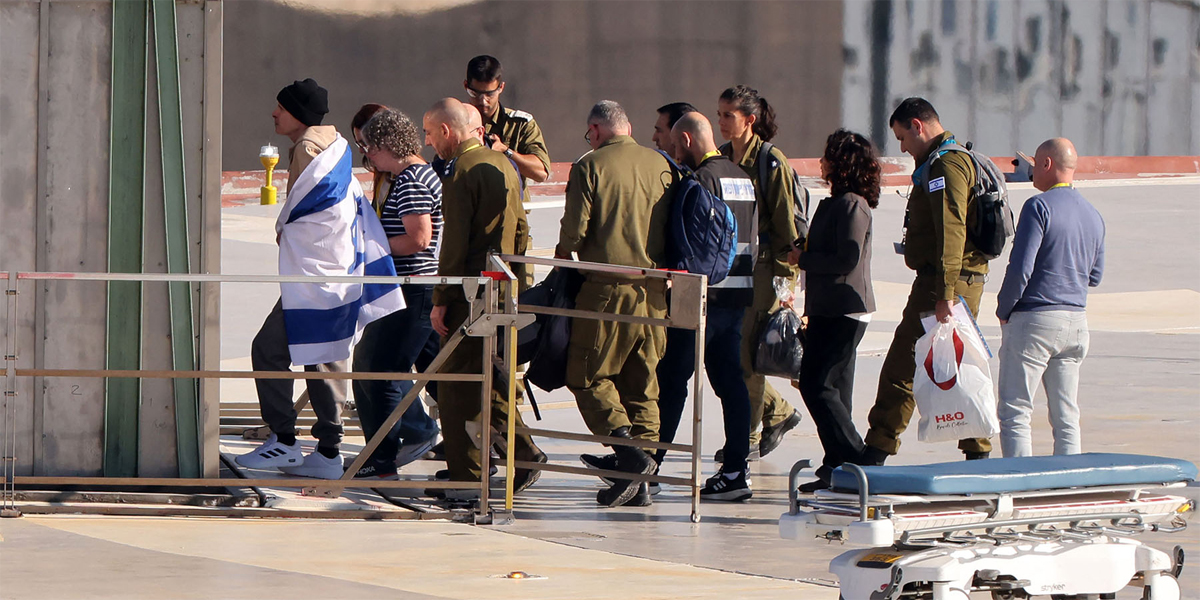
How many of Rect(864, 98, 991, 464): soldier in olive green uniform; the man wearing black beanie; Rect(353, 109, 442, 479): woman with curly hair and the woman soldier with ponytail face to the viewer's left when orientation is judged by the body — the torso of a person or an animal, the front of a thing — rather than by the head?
4

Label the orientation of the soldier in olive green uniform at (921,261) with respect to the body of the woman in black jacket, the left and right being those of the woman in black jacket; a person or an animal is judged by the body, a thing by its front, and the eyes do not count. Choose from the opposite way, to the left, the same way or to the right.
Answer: the same way

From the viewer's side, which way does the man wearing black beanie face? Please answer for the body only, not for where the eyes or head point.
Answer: to the viewer's left

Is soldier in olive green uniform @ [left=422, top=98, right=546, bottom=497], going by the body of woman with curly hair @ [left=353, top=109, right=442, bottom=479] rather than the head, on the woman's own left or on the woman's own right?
on the woman's own left

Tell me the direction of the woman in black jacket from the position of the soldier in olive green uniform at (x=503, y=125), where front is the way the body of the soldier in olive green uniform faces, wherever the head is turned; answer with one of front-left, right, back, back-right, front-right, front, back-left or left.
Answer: left

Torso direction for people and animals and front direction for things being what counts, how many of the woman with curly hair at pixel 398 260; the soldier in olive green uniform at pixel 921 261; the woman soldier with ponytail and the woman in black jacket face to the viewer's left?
4

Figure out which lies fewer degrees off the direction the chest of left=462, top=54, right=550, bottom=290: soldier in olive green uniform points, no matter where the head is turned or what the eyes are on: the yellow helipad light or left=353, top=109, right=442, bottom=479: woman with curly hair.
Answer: the woman with curly hair

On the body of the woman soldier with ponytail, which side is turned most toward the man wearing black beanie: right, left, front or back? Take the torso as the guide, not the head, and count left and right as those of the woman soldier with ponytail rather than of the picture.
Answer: front

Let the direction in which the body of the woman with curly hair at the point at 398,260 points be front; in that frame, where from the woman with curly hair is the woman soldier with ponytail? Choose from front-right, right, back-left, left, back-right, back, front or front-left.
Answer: back

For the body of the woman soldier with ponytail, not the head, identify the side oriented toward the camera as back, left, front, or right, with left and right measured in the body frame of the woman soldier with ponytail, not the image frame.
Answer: left

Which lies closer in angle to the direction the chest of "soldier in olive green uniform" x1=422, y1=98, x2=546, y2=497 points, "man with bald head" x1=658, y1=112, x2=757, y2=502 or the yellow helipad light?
the yellow helipad light

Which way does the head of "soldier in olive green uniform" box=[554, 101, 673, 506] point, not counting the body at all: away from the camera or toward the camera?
away from the camera

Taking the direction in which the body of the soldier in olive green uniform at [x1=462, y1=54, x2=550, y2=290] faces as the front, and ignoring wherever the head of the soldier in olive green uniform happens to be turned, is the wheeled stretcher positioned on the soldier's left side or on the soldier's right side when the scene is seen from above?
on the soldier's left side

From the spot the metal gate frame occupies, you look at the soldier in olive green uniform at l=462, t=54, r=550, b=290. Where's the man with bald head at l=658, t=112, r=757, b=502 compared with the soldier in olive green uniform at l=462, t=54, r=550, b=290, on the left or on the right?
right

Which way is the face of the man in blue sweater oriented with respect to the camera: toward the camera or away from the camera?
away from the camera

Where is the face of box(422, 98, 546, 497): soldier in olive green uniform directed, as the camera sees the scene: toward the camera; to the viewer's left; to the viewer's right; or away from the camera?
to the viewer's left

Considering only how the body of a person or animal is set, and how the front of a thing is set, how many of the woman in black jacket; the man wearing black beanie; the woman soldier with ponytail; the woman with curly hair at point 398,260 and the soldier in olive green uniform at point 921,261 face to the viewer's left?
5

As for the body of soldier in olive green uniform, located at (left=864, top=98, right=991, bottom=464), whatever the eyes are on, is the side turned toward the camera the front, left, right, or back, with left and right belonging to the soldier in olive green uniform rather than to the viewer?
left

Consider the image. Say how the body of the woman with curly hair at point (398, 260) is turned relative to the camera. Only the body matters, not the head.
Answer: to the viewer's left
